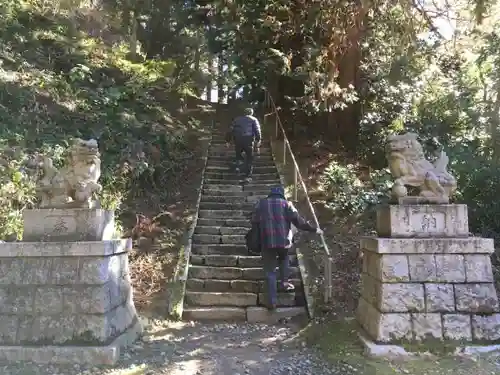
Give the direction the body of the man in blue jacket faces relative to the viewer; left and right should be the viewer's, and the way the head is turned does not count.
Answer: facing away from the viewer

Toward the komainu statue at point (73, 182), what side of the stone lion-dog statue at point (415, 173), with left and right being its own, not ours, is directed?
front

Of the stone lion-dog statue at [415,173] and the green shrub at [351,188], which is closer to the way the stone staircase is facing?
the stone lion-dog statue

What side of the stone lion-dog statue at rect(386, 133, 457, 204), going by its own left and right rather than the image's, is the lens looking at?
left

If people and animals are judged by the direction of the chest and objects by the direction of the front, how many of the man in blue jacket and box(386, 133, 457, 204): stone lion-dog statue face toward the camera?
0

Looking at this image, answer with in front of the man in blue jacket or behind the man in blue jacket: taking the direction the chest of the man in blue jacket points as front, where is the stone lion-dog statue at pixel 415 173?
behind

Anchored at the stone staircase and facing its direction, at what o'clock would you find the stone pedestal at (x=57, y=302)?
The stone pedestal is roughly at 1 o'clock from the stone staircase.

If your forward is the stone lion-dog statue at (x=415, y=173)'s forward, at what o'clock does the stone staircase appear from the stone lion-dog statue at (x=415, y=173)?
The stone staircase is roughly at 1 o'clock from the stone lion-dog statue.

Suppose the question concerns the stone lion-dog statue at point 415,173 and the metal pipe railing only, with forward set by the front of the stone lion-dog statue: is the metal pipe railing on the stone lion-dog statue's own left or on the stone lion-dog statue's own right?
on the stone lion-dog statue's own right

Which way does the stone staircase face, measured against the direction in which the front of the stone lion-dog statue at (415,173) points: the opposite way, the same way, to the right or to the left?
to the left

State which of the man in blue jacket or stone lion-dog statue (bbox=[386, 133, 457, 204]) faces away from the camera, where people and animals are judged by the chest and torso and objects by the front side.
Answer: the man in blue jacket

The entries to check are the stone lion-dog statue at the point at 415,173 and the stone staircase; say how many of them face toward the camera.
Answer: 1

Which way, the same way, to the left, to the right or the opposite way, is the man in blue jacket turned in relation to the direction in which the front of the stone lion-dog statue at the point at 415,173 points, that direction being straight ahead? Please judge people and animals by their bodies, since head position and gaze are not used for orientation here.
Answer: to the right
